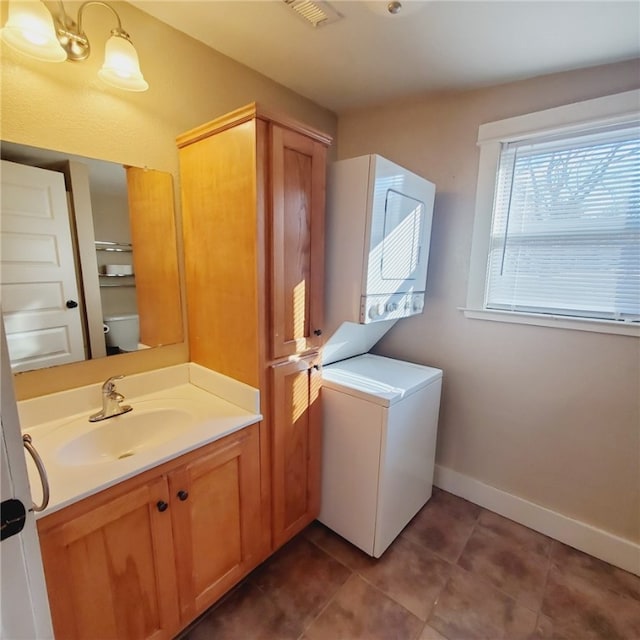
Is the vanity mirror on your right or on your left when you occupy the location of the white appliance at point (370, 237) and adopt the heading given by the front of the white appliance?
on your right

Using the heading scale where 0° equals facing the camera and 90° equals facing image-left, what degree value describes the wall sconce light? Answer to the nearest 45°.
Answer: approximately 315°

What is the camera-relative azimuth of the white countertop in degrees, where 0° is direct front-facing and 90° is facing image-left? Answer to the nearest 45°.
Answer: approximately 315°

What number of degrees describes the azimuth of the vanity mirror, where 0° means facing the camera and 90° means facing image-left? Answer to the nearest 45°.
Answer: approximately 315°

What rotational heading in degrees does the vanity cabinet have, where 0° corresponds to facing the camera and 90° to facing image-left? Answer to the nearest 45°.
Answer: approximately 315°
